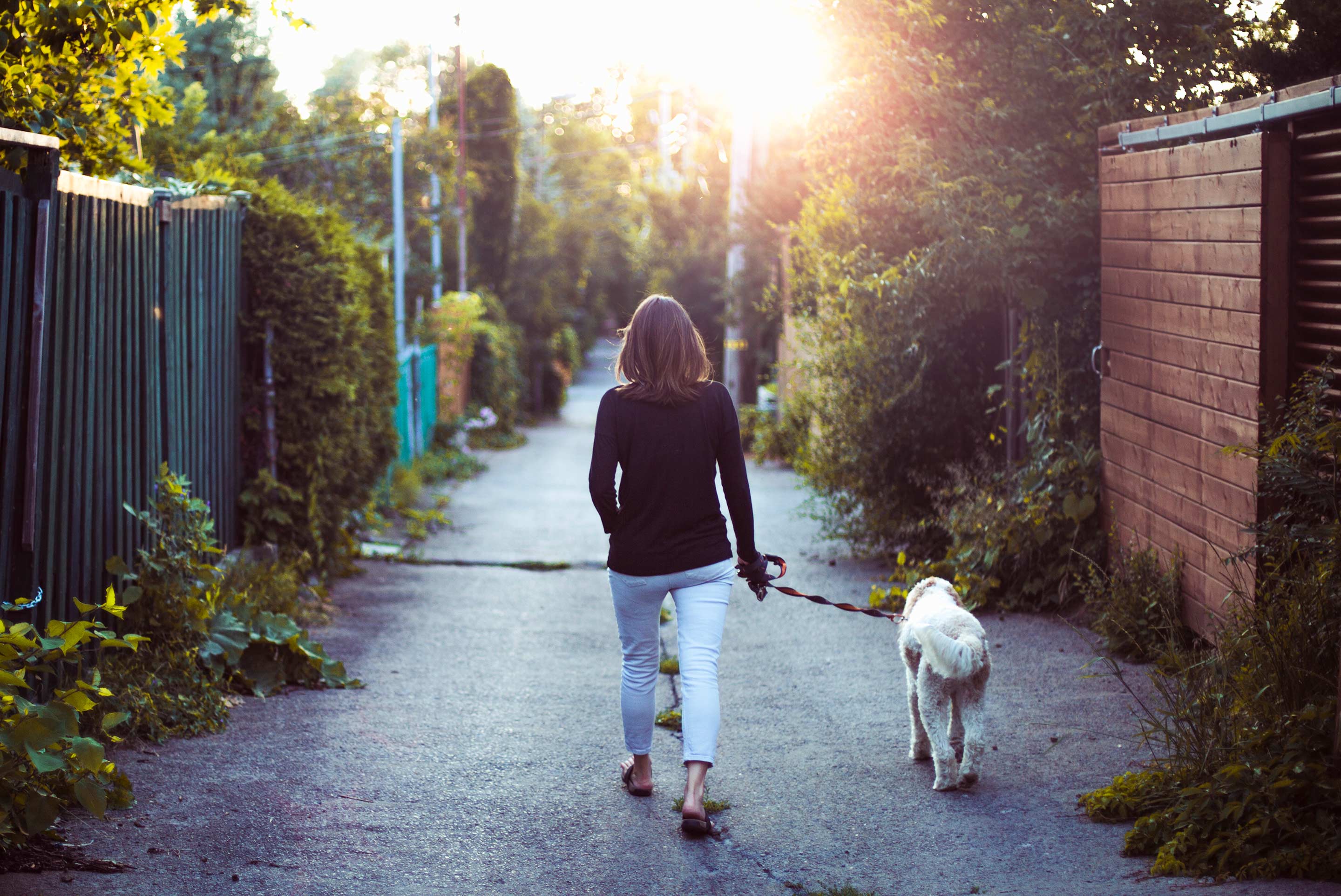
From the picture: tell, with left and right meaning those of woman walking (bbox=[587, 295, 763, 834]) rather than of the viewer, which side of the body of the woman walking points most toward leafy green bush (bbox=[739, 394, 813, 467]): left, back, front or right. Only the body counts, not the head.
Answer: front

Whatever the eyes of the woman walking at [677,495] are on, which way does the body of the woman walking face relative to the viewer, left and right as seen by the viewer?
facing away from the viewer

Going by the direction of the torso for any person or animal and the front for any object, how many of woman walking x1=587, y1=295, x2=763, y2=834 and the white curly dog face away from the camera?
2

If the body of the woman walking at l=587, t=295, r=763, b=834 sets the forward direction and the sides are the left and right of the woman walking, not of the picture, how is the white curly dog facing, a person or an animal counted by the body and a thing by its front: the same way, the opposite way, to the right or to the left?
the same way

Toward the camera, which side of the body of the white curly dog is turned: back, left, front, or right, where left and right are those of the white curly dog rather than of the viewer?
back

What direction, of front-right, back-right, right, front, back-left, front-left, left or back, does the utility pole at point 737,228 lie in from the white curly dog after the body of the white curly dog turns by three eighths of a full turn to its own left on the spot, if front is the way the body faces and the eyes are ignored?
back-right

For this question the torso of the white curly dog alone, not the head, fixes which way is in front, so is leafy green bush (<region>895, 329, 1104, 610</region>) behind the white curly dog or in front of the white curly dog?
in front

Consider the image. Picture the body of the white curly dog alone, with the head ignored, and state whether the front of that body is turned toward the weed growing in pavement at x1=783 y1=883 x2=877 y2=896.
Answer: no

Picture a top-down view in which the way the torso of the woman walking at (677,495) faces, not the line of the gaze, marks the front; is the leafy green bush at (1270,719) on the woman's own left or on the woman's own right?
on the woman's own right

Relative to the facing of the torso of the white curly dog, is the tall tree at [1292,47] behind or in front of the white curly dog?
in front

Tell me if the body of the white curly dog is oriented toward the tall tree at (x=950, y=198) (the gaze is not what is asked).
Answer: yes

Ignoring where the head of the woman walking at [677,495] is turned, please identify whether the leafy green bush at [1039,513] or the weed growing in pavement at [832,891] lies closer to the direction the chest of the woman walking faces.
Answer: the leafy green bush
